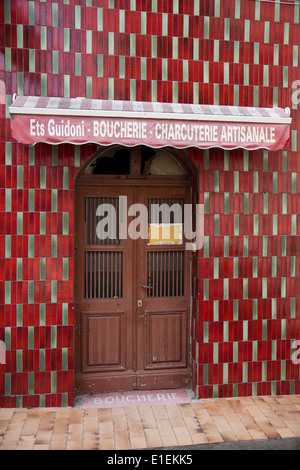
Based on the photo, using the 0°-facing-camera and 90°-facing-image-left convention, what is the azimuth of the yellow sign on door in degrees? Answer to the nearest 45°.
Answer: approximately 0°

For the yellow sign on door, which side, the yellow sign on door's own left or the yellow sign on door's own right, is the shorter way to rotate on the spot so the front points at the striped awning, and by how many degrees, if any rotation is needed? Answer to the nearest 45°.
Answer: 0° — it already faces it

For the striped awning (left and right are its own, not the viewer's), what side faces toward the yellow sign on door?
back

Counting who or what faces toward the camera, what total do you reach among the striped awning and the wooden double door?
2

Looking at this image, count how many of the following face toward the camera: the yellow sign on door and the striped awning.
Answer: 2
